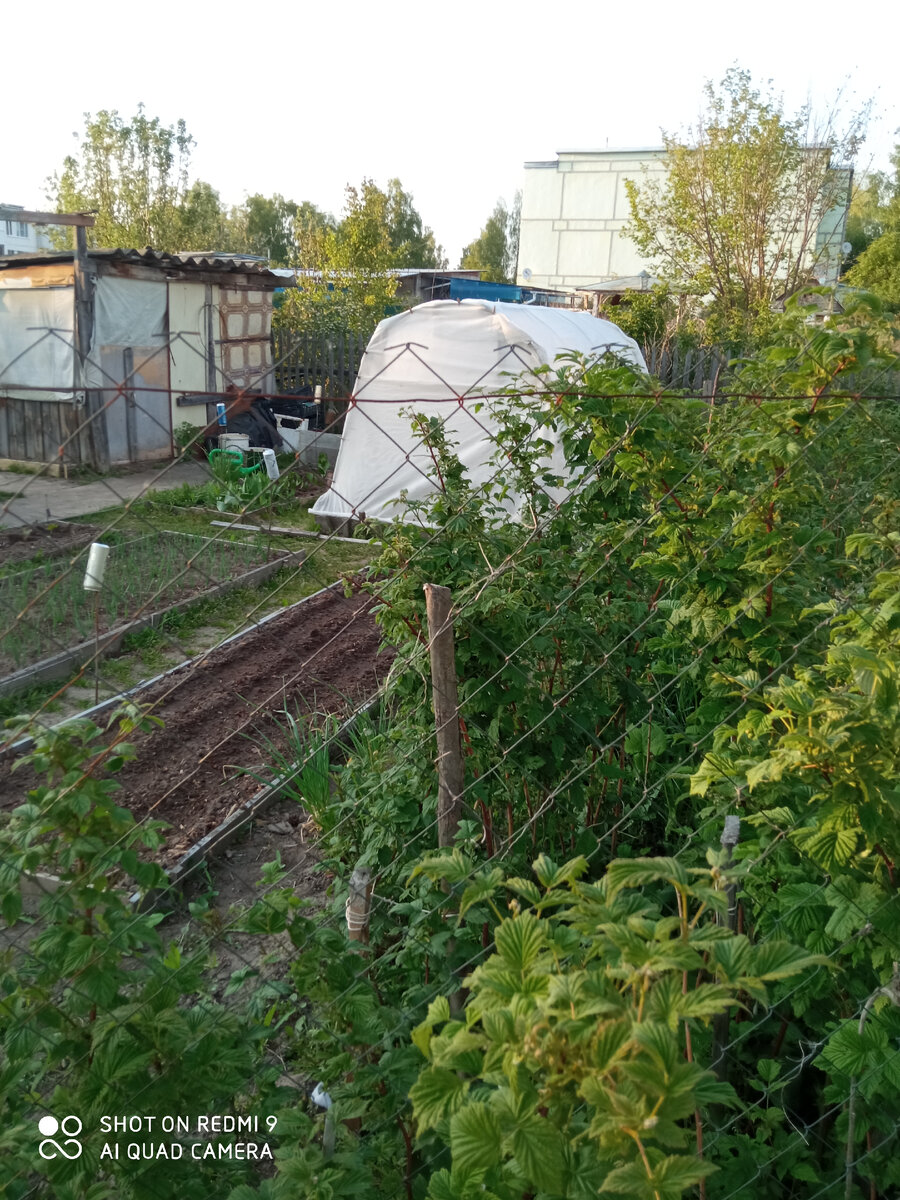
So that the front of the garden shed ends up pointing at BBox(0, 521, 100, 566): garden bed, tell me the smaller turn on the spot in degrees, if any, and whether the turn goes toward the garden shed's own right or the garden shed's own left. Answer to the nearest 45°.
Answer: approximately 45° to the garden shed's own right

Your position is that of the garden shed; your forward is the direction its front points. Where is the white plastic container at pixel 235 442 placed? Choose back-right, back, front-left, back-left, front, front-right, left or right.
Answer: front

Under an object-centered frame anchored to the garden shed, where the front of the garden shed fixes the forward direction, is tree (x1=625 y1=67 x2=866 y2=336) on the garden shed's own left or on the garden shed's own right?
on the garden shed's own left

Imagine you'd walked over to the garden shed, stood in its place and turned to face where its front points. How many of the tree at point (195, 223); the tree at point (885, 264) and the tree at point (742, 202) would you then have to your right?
0

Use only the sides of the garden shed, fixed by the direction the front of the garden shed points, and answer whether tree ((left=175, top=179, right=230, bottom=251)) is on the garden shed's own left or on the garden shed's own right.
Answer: on the garden shed's own left

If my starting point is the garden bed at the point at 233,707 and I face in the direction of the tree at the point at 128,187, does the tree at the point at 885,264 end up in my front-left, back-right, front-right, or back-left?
front-right

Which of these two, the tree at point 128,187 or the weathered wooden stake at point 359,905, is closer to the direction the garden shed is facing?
the weathered wooden stake

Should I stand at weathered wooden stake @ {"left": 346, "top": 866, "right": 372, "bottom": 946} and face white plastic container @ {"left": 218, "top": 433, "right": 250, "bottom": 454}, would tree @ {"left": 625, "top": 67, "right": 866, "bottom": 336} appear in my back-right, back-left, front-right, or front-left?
front-right

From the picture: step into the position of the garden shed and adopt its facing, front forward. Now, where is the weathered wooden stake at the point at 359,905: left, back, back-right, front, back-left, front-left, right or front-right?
front-right

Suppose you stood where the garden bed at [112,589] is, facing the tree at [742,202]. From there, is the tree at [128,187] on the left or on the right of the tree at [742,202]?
left

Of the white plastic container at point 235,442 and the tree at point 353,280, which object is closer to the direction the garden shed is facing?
the white plastic container

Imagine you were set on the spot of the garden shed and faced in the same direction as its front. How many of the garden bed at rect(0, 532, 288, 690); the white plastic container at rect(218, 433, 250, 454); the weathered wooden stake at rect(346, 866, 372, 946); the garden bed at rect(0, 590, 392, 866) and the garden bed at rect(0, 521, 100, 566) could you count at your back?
0

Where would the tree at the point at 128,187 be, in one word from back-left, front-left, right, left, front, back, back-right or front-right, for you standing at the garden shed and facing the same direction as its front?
back-left

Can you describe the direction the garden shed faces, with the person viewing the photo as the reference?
facing the viewer and to the right of the viewer

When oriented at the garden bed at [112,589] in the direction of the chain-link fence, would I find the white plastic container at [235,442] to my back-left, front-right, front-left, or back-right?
back-left

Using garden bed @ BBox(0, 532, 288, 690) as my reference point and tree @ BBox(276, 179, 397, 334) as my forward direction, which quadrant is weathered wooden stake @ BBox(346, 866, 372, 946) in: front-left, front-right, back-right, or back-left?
back-right

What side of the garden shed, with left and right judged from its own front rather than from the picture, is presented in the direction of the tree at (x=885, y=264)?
left
